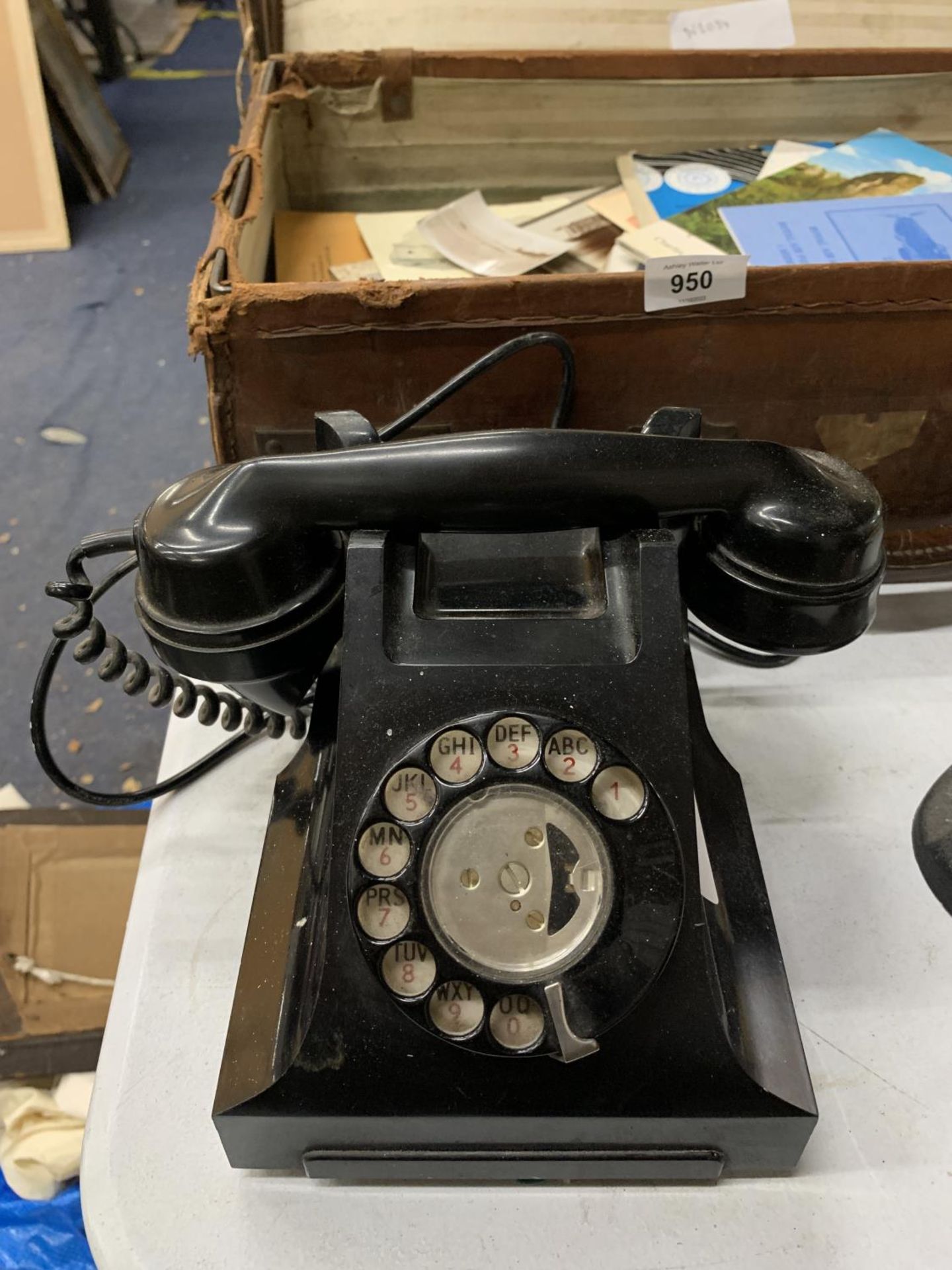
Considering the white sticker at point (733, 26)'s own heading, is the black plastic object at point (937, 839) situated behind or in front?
in front

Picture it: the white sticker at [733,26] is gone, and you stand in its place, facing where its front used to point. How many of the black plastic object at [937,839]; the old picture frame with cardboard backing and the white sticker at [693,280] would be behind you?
0

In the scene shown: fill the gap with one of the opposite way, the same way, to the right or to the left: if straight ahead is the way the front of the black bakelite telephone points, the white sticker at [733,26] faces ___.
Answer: the same way

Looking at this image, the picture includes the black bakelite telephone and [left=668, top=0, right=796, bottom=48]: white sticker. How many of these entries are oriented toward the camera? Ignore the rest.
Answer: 2

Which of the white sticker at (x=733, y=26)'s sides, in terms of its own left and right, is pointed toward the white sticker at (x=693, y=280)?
front

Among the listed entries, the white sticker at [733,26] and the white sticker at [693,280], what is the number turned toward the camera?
2

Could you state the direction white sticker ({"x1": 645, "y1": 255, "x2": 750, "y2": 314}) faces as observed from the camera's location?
facing the viewer

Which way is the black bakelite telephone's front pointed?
toward the camera

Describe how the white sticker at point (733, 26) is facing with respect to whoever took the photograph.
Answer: facing the viewer

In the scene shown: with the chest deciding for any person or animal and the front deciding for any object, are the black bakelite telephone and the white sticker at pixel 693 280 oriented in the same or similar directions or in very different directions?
same or similar directions
